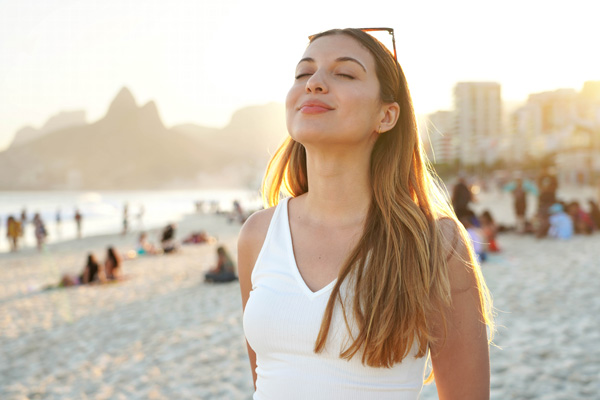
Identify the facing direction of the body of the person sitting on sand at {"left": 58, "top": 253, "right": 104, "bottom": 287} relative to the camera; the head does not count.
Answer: to the viewer's left

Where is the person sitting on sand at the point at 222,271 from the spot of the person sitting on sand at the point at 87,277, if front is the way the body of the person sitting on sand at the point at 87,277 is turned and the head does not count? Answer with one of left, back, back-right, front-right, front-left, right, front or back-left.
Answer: right

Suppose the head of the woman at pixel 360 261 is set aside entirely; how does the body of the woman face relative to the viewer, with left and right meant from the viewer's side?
facing the viewer and to the left of the viewer

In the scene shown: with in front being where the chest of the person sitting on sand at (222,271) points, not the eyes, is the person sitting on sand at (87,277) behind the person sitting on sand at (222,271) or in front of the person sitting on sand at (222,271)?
in front

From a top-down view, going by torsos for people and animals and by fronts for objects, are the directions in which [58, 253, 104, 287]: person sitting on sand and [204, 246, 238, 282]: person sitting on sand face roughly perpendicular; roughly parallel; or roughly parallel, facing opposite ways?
roughly parallel

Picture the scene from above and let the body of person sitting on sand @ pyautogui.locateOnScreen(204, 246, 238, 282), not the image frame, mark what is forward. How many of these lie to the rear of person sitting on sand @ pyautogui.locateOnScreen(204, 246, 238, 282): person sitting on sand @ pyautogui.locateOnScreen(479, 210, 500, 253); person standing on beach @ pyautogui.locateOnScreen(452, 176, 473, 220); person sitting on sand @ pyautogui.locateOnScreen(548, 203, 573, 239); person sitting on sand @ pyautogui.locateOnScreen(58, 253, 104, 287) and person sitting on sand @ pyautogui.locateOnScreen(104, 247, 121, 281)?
3

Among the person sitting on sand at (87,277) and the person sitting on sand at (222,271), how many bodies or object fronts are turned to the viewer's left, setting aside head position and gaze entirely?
2

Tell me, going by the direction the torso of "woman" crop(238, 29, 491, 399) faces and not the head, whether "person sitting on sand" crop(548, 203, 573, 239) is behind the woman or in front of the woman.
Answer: behind

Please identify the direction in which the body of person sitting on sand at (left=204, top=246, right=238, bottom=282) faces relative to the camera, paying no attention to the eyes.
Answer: to the viewer's left
